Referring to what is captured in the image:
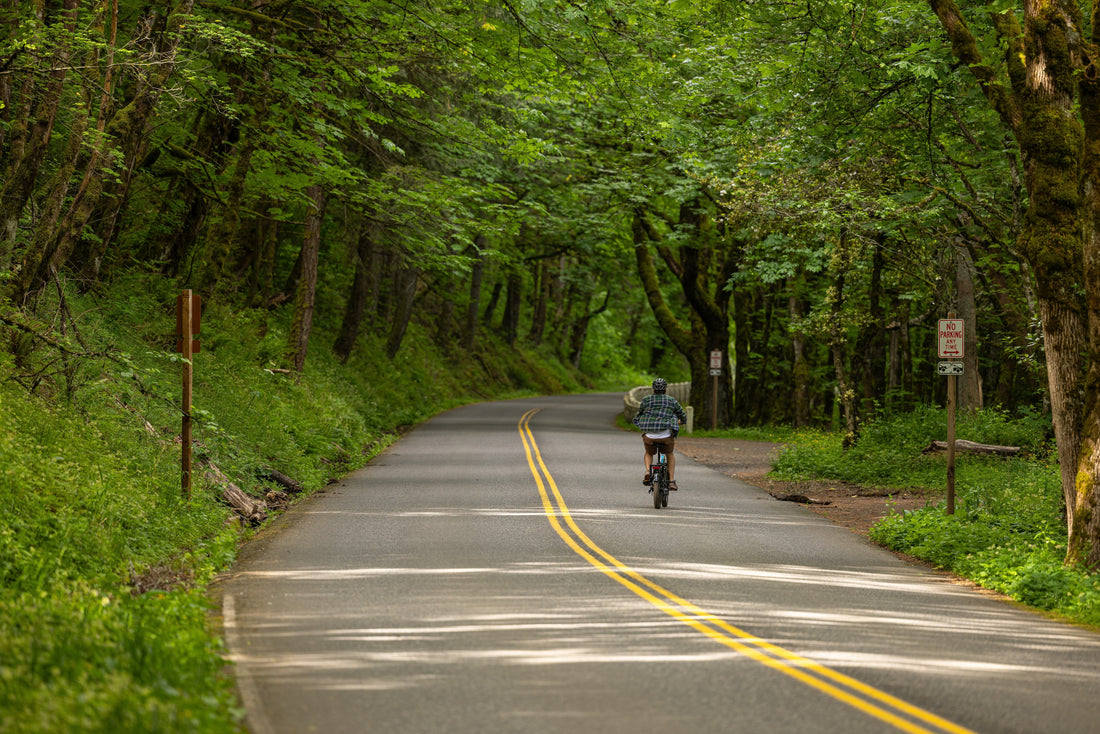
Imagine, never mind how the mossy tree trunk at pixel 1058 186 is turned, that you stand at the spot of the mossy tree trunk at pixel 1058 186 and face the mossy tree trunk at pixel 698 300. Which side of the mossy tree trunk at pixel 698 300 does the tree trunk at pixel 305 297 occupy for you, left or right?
left

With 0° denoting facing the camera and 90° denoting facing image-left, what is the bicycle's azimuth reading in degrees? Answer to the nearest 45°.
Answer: approximately 180°

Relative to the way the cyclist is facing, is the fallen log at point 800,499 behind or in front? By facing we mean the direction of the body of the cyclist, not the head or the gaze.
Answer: in front

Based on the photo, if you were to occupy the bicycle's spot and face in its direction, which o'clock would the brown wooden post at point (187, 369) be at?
The brown wooden post is roughly at 8 o'clock from the bicycle.

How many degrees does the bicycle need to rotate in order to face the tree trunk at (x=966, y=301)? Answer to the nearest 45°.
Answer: approximately 45° to its right

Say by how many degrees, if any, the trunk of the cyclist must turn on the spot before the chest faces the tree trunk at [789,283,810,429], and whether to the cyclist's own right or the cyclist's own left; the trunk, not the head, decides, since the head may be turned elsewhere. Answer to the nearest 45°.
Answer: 0° — they already face it

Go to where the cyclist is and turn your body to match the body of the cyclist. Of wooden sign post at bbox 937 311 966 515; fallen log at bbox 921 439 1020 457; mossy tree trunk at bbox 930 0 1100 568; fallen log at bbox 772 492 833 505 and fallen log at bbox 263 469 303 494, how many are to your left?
1

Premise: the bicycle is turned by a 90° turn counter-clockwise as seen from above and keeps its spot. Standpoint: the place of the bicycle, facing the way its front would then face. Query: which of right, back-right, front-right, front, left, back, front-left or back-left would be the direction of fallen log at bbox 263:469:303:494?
front

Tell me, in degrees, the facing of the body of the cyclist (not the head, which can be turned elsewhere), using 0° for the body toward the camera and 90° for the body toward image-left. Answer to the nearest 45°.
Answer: approximately 180°

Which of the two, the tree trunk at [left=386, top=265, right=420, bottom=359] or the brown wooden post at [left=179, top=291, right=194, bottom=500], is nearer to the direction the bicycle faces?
the tree trunk

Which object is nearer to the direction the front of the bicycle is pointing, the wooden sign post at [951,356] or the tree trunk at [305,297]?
the tree trunk

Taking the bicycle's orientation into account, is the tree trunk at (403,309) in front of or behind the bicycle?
in front

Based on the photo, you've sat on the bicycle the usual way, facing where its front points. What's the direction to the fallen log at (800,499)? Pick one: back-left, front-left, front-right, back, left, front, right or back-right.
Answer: front-right

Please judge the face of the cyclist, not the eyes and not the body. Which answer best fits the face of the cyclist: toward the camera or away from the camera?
away from the camera
